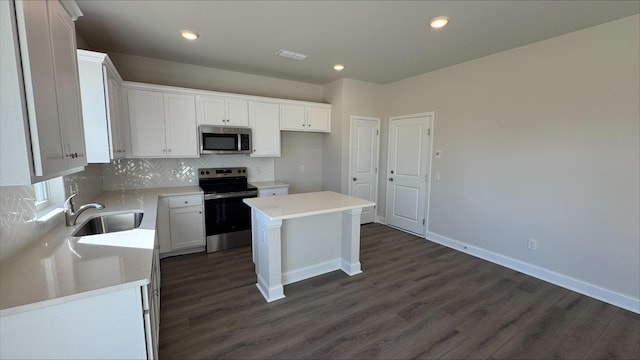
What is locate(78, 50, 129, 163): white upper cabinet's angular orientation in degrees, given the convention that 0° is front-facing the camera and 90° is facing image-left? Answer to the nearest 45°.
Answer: approximately 270°

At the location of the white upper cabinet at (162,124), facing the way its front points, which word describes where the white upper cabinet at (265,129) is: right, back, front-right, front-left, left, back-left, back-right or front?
left

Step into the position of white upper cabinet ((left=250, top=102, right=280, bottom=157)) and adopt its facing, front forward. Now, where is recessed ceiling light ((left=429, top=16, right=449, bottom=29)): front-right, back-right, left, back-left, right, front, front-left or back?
front-left

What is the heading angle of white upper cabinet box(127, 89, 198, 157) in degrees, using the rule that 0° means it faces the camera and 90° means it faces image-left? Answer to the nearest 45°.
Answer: approximately 0°

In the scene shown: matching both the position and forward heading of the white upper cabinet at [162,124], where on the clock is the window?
The window is roughly at 1 o'clock from the white upper cabinet.

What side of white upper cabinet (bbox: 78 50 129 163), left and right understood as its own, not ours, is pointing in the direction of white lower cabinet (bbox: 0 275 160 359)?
right

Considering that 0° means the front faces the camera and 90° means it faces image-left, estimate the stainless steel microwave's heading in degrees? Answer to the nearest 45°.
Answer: approximately 0°
